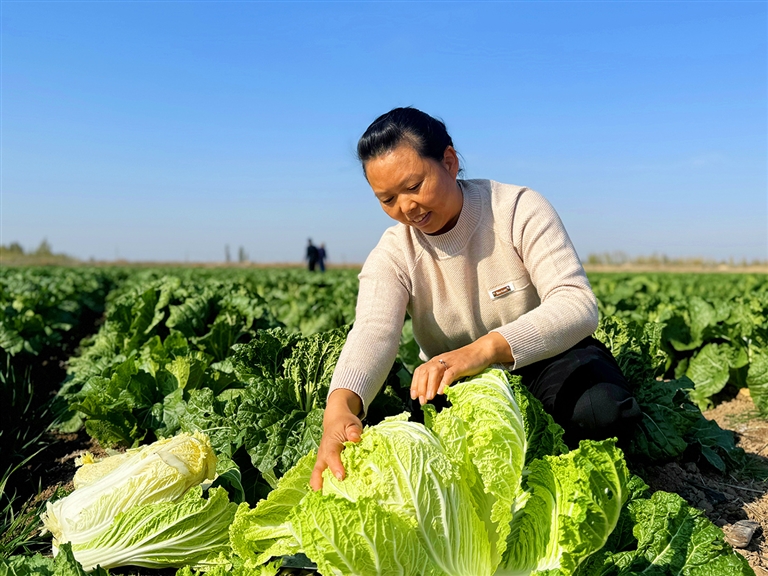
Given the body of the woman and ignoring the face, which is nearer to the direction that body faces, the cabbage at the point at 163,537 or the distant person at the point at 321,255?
the cabbage

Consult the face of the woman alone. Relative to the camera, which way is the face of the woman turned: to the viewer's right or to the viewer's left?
to the viewer's left

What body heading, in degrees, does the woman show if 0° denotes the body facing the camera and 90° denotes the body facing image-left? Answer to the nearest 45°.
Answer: approximately 45°

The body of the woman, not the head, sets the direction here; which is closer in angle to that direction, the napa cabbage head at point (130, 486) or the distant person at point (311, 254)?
the napa cabbage head

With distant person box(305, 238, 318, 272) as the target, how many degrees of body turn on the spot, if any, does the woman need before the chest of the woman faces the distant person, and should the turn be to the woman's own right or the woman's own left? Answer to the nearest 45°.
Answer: approximately 135° to the woman's own right

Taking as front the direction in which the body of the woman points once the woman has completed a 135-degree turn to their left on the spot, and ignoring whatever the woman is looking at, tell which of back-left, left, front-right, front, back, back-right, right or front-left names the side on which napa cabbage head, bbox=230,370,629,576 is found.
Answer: right

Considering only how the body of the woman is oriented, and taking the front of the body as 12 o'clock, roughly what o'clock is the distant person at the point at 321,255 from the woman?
The distant person is roughly at 4 o'clock from the woman.

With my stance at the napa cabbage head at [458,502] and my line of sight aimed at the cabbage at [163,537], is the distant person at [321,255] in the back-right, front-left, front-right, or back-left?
front-right

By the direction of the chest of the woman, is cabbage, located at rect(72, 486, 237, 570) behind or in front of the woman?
in front
